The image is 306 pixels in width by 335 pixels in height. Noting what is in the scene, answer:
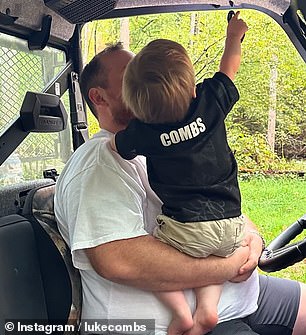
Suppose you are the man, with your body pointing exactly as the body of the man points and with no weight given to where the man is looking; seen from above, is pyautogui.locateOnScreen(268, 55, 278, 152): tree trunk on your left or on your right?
on your left
